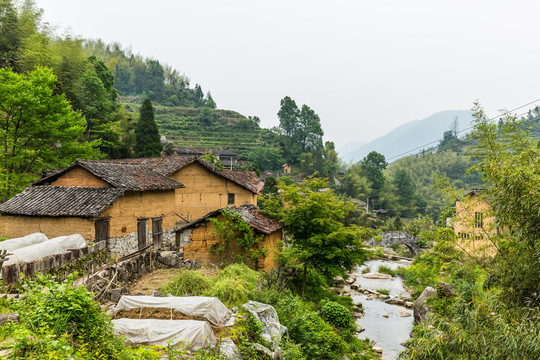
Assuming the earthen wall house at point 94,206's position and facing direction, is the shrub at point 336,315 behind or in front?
in front

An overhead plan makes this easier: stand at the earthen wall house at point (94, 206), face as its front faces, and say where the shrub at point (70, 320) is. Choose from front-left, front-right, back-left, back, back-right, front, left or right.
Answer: front-right

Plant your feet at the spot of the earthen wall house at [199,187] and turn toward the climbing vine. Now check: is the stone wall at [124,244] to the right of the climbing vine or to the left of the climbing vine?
right

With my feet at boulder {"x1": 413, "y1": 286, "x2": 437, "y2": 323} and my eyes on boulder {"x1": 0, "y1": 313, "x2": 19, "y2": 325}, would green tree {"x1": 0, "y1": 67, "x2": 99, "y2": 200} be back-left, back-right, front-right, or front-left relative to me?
front-right

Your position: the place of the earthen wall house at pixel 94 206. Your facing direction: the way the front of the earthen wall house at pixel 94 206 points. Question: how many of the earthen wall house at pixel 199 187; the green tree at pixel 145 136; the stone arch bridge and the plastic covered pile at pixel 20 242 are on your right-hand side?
1

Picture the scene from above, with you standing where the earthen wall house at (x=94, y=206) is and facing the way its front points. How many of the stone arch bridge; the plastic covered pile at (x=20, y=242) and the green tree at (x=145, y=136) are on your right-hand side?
1

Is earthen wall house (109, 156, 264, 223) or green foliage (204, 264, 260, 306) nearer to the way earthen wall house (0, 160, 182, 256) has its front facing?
the green foliage

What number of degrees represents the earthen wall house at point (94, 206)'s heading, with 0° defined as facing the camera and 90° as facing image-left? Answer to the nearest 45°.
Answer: approximately 315°

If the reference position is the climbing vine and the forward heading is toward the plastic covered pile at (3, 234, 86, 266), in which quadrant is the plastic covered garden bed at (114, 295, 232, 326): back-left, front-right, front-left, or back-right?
front-left

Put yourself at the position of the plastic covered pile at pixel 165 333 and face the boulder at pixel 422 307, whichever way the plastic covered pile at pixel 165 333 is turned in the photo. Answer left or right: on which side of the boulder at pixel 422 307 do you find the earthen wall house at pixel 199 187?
left

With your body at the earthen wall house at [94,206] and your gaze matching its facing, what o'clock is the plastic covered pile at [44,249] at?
The plastic covered pile is roughly at 2 o'clock from the earthen wall house.

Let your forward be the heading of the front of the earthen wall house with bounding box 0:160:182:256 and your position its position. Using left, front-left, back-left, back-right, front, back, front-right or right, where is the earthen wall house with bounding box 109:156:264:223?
left

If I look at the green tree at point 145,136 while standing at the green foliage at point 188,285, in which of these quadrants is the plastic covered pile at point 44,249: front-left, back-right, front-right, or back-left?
front-left

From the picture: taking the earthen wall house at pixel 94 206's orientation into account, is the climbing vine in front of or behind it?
in front
